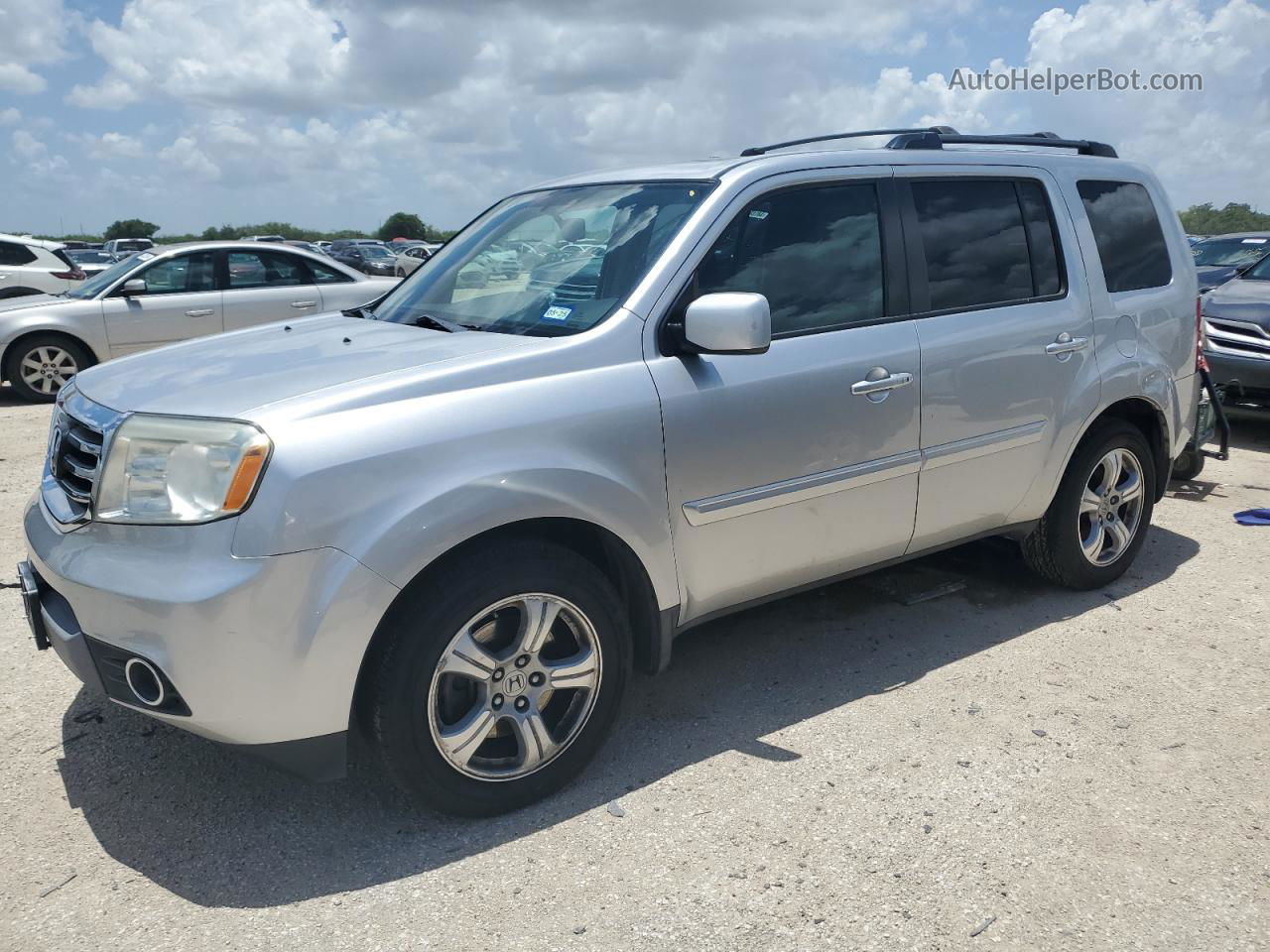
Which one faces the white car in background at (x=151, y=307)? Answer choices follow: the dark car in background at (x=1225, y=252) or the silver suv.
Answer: the dark car in background

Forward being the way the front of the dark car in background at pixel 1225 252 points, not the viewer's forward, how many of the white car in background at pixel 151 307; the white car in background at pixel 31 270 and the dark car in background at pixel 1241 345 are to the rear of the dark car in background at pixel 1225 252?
0

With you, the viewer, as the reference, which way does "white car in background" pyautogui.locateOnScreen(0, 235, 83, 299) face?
facing to the left of the viewer

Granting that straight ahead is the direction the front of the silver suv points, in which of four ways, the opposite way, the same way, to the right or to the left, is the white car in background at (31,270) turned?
the same way

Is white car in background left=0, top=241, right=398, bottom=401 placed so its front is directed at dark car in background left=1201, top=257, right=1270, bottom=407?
no

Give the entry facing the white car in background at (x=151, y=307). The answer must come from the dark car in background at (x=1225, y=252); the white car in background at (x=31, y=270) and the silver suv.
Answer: the dark car in background

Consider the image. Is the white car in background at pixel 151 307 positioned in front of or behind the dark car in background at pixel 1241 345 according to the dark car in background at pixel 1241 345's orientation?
in front

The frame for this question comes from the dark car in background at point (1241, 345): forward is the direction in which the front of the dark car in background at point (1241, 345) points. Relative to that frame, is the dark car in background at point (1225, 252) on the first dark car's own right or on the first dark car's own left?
on the first dark car's own right

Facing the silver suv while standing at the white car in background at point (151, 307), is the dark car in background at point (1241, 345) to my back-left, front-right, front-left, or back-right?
front-left

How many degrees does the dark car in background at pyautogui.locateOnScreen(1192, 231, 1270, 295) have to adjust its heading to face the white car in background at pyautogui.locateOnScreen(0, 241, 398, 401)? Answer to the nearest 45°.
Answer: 0° — it already faces it

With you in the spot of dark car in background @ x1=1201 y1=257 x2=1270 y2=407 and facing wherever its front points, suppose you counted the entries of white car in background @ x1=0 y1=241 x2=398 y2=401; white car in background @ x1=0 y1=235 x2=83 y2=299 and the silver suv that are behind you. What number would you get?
0

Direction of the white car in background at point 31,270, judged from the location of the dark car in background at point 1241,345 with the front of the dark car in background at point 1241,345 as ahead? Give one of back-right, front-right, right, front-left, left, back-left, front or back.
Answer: front-right

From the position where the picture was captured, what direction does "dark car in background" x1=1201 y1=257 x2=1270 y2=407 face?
facing the viewer and to the left of the viewer

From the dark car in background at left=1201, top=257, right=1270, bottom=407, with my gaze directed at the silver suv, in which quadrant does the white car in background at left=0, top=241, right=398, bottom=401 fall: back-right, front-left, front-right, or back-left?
front-right
